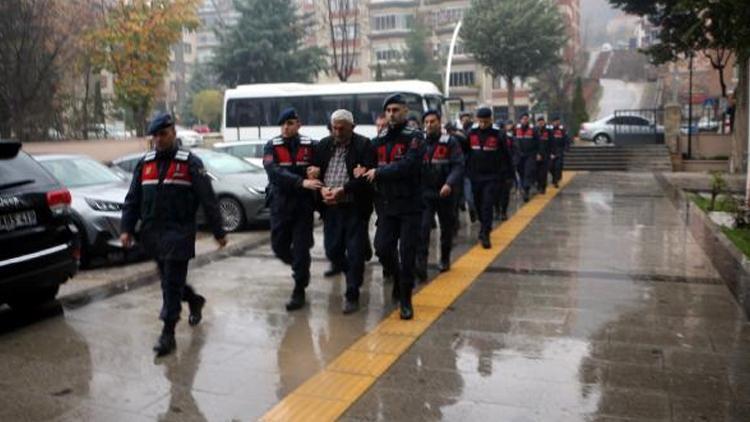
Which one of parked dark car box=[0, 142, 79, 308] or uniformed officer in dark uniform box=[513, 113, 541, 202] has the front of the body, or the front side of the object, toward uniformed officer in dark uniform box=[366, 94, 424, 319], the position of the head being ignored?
uniformed officer in dark uniform box=[513, 113, 541, 202]

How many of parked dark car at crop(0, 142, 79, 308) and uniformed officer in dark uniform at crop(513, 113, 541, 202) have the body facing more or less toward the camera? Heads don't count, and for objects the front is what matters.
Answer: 1

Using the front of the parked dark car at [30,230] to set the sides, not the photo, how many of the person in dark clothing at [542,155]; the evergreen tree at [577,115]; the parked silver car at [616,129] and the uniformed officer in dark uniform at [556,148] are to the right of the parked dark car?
4

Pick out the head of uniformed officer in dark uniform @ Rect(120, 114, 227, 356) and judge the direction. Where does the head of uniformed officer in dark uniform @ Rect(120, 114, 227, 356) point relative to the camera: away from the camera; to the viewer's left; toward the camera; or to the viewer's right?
toward the camera

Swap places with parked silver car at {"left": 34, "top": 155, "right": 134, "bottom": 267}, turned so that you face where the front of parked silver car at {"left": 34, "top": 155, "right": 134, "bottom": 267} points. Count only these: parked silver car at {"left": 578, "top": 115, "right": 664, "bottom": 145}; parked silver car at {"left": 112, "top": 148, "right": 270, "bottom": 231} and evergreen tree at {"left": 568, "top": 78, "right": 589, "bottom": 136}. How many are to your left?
3

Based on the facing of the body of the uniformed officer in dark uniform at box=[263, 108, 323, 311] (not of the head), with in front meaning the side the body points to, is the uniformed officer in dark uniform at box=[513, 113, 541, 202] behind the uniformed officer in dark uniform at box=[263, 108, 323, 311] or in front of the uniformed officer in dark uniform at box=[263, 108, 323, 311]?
behind

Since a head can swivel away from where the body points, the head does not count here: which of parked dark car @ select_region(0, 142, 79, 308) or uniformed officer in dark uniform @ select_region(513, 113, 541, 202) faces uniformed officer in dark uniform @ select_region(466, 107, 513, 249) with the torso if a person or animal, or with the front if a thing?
uniformed officer in dark uniform @ select_region(513, 113, 541, 202)

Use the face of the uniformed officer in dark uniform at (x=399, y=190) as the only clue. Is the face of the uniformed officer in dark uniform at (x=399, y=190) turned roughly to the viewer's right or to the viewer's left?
to the viewer's left

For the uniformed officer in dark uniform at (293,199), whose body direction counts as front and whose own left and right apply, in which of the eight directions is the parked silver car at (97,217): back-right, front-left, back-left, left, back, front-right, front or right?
back-right

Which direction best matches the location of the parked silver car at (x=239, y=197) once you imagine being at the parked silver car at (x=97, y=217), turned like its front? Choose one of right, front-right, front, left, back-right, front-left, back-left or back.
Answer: left

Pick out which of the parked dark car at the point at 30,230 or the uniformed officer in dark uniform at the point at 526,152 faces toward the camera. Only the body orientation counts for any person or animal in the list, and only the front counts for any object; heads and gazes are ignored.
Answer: the uniformed officer in dark uniform

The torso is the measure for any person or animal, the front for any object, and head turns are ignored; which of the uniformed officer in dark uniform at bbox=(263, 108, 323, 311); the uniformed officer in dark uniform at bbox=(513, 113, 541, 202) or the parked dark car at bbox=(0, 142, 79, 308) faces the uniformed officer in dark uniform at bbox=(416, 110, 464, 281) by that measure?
the uniformed officer in dark uniform at bbox=(513, 113, 541, 202)

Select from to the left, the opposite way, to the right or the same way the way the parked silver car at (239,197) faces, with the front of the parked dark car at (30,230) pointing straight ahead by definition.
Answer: the opposite way

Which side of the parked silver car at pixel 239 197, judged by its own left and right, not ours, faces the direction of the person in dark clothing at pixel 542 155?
left

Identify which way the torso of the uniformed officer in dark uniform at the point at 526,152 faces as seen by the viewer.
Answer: toward the camera

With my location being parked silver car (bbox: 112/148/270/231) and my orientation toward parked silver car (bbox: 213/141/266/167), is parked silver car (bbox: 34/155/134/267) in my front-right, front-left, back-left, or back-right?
back-left

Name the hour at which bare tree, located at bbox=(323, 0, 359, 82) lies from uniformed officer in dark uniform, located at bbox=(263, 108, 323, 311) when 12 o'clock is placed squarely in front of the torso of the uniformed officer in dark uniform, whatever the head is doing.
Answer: The bare tree is roughly at 6 o'clock from the uniformed officer in dark uniform.

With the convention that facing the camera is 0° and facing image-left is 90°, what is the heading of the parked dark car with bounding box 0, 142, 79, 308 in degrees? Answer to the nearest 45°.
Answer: approximately 135°

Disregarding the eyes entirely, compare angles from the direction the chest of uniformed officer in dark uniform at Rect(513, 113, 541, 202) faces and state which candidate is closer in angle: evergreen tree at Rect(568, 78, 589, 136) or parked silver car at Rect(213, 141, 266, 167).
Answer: the parked silver car

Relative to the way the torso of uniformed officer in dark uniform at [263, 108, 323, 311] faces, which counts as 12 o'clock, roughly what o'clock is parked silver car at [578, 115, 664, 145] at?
The parked silver car is roughly at 7 o'clock from the uniformed officer in dark uniform.

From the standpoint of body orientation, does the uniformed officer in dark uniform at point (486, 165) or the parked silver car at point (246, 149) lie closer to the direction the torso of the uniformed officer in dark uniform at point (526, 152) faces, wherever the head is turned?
the uniformed officer in dark uniform
